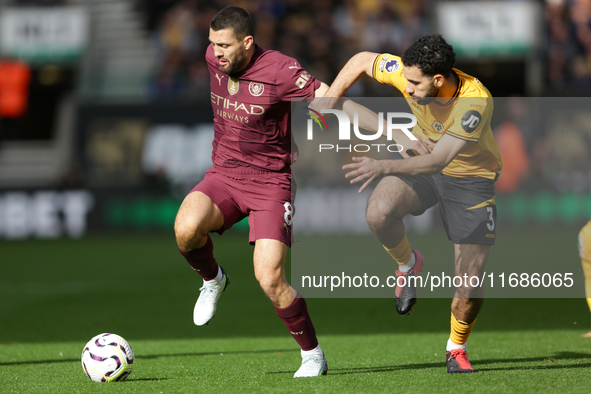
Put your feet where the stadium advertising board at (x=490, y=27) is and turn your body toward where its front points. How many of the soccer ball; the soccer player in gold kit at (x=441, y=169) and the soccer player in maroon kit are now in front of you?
3

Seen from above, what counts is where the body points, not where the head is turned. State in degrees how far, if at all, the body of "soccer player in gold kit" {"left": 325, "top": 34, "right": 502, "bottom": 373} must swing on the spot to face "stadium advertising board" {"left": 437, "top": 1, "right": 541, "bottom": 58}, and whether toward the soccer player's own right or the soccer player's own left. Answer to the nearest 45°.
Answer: approximately 135° to the soccer player's own right

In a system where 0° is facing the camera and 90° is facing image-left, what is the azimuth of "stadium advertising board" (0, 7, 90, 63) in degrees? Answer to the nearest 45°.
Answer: approximately 0°

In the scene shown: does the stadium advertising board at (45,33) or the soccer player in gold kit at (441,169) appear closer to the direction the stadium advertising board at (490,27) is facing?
the soccer player in gold kit

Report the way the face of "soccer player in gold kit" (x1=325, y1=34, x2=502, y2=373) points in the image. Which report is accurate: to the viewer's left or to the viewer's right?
to the viewer's left

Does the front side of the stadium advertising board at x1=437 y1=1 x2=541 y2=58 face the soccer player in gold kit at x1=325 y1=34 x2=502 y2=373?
yes

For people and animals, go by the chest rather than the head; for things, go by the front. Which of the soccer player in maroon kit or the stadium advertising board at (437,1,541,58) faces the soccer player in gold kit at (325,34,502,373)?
the stadium advertising board

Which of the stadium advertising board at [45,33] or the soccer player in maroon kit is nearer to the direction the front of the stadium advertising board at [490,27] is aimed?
the soccer player in maroon kit

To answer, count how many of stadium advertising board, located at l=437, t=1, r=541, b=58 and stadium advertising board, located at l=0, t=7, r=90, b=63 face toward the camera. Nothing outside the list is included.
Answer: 2

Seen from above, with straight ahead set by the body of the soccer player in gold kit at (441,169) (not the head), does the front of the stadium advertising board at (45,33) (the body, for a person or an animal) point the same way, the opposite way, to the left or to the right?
to the left

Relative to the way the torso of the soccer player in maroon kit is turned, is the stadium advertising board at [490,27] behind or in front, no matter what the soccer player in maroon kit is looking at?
behind

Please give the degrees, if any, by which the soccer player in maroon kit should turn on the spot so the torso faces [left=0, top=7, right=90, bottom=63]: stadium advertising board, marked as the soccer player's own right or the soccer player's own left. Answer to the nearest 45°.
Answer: approximately 135° to the soccer player's own right

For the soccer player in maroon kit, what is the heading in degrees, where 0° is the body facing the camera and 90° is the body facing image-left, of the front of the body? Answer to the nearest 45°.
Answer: approximately 45°

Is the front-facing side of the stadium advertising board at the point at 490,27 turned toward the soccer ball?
yes
